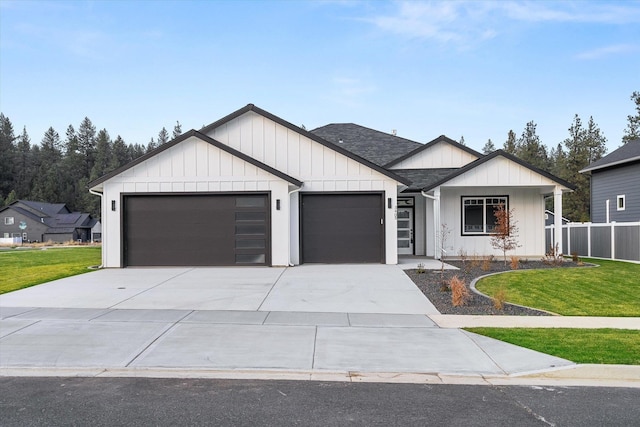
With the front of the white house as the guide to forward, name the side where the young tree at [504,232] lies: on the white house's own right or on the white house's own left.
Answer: on the white house's own left

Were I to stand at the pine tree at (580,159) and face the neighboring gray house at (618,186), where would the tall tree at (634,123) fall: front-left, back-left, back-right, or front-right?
front-left

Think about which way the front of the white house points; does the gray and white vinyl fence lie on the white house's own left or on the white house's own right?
on the white house's own left

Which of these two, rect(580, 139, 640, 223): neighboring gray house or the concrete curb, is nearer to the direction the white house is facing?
the concrete curb

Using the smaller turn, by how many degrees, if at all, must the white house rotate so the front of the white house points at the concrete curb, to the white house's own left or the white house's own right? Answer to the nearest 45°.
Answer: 0° — it already faces it

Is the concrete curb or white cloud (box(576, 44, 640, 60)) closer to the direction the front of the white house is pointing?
the concrete curb

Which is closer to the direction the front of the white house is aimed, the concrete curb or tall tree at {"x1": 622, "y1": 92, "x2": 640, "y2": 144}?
the concrete curb

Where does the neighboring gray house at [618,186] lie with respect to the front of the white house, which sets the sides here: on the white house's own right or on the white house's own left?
on the white house's own left

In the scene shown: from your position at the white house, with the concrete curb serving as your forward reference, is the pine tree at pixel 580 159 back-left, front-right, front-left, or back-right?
back-left

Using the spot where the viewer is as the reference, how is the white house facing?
facing the viewer

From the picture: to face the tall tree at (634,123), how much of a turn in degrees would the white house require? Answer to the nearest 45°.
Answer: approximately 135° to its left

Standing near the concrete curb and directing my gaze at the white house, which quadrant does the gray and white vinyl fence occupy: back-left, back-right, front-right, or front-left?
front-right
